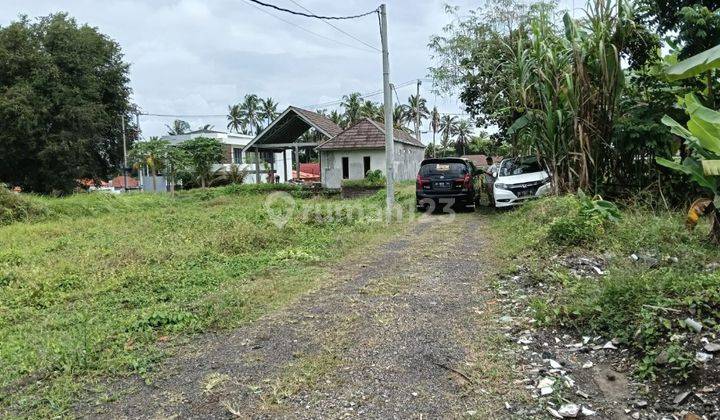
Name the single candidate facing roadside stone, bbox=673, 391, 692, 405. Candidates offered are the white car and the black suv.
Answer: the white car

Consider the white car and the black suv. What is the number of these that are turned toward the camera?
1

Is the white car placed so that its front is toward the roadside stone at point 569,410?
yes

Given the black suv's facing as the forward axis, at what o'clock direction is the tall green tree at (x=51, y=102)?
The tall green tree is roughly at 10 o'clock from the black suv.

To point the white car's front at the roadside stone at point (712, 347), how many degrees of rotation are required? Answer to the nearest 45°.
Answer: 0° — it already faces it

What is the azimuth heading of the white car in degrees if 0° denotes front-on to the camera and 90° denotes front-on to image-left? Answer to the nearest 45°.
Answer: approximately 0°

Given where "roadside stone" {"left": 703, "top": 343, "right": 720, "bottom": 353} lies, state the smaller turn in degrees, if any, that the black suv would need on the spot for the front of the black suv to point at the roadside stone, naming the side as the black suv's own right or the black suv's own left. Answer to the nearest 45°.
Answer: approximately 180°

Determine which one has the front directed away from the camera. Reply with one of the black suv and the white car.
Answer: the black suv

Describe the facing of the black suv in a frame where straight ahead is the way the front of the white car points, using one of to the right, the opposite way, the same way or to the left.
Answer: the opposite way

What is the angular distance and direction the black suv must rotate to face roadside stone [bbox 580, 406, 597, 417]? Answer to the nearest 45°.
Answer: approximately 180°

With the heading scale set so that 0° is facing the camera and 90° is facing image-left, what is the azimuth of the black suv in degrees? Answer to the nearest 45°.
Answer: approximately 180°

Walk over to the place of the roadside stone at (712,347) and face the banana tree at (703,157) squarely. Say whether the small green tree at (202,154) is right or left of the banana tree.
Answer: left
